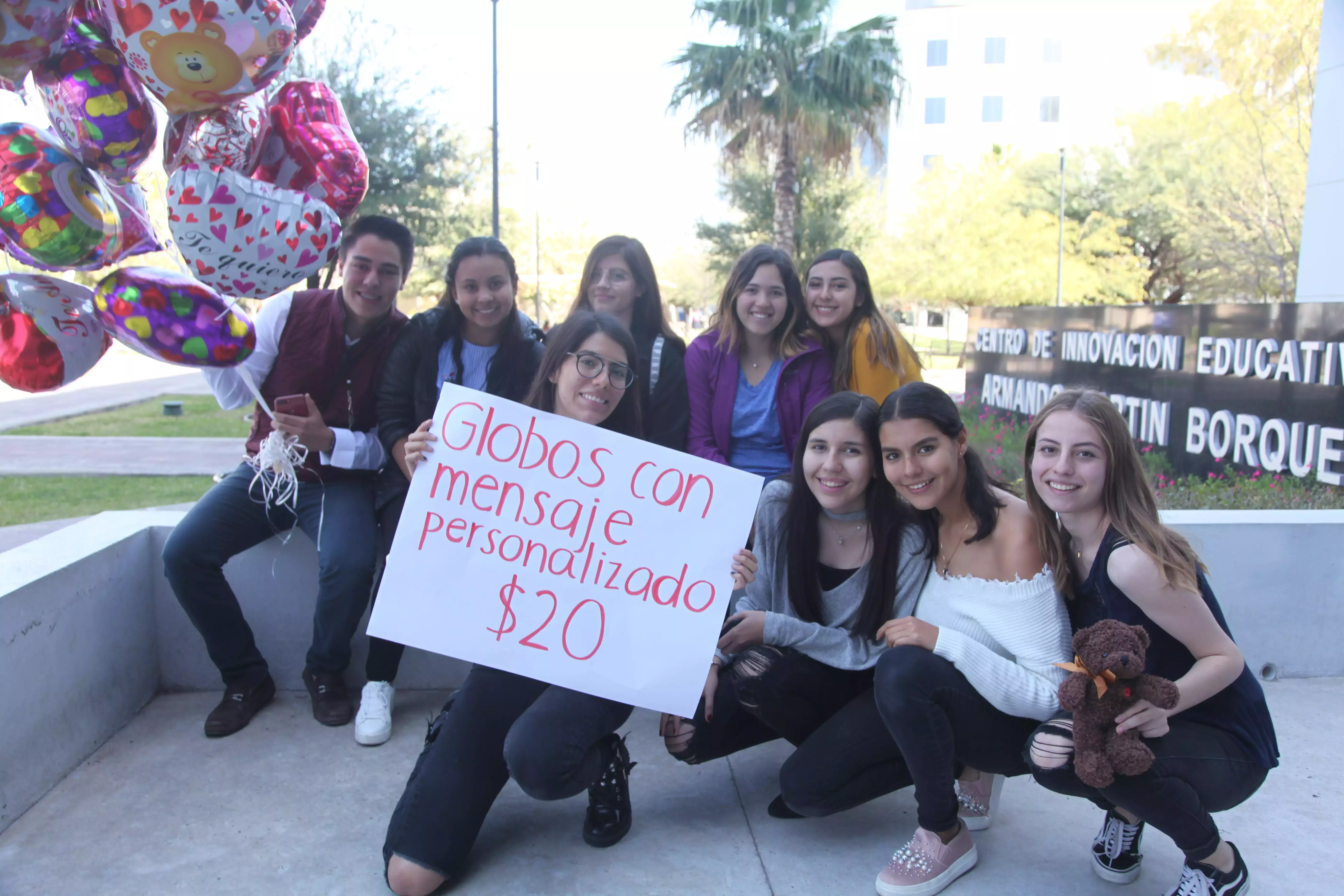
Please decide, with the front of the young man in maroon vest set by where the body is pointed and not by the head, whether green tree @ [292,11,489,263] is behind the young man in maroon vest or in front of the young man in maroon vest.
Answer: behind

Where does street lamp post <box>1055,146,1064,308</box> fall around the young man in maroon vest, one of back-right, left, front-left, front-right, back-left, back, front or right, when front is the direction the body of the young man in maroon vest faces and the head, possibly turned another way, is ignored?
back-left

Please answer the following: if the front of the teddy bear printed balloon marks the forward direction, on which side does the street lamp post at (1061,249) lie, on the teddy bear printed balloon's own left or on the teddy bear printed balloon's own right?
on the teddy bear printed balloon's own left

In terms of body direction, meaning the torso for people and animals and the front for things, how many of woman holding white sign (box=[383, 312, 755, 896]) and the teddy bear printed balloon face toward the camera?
2

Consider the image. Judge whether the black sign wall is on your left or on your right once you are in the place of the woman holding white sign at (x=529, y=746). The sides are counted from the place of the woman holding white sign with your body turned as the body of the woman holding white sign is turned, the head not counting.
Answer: on your left

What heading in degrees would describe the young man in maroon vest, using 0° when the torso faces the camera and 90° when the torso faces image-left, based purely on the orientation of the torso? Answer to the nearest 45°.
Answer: approximately 0°
